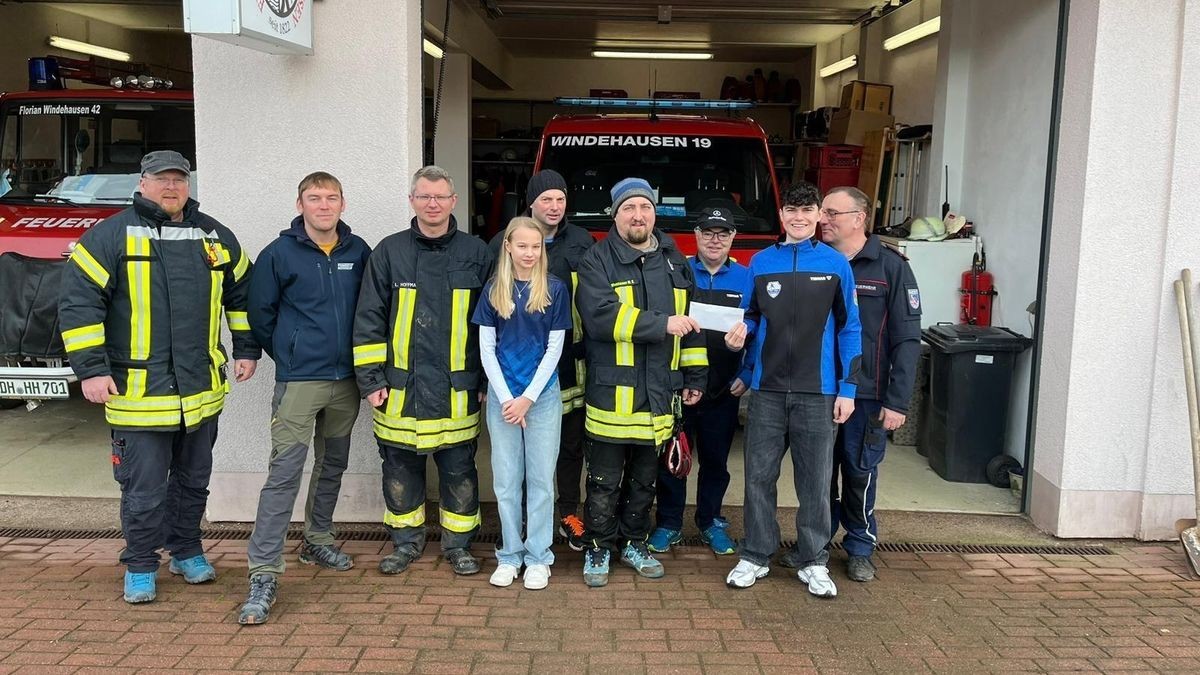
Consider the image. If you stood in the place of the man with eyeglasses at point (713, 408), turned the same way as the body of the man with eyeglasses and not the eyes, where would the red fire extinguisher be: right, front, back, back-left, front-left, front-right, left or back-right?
back-left

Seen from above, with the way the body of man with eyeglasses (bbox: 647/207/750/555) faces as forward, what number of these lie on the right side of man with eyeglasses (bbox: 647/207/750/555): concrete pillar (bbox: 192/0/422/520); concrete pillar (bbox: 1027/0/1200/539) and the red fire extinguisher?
1

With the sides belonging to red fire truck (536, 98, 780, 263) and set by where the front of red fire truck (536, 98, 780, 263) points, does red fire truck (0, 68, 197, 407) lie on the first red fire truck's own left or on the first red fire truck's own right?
on the first red fire truck's own right

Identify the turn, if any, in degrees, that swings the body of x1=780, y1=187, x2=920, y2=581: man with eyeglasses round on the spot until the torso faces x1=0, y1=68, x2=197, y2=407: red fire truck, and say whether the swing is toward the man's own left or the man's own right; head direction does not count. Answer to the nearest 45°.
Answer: approximately 45° to the man's own right

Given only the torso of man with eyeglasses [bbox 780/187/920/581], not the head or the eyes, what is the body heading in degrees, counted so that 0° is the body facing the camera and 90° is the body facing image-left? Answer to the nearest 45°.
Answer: approximately 45°

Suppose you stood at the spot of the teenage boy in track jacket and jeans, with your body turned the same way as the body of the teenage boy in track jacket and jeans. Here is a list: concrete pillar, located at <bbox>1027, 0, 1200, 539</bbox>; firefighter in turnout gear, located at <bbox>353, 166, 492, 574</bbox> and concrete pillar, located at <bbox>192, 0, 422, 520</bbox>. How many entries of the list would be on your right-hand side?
2
